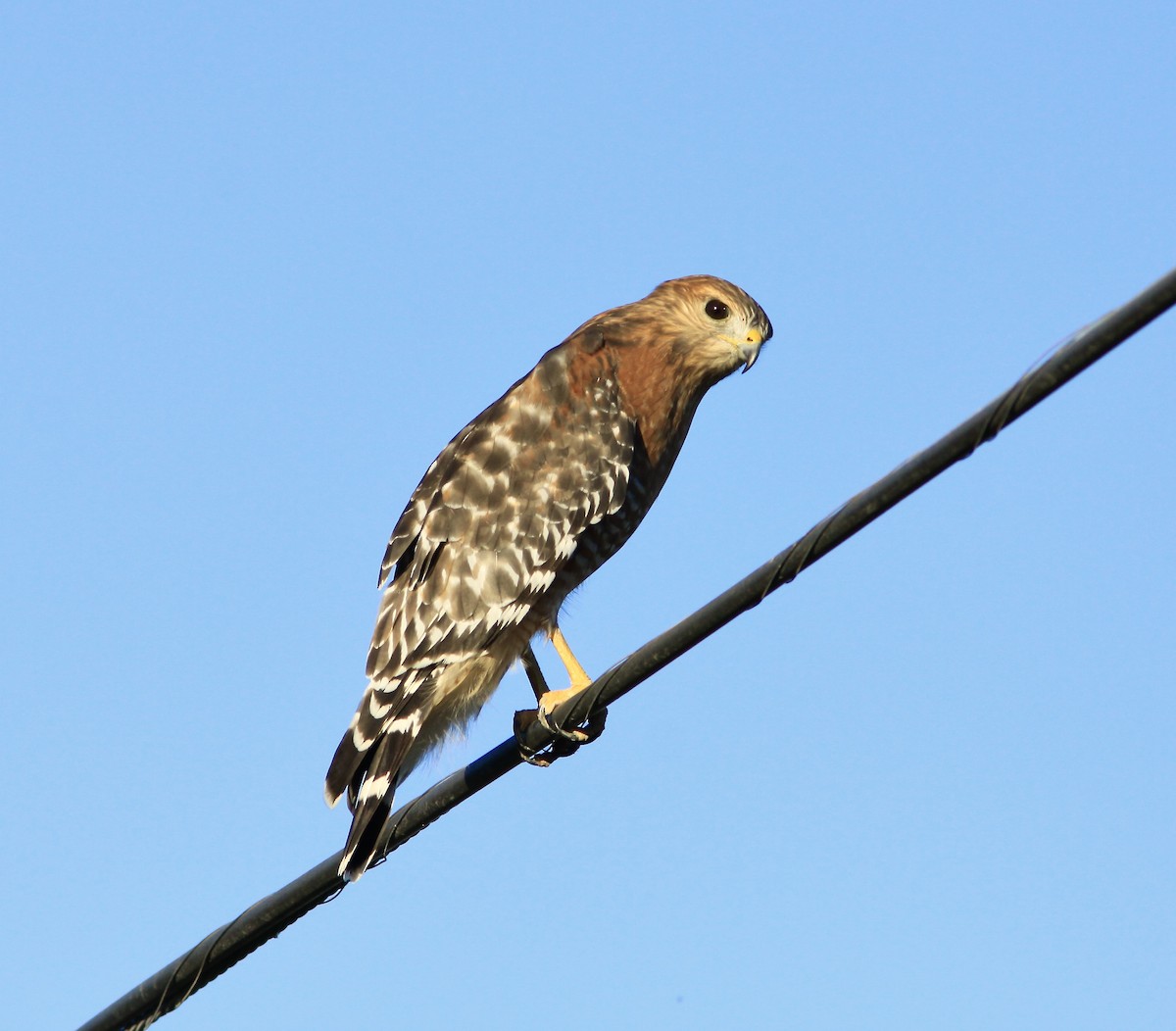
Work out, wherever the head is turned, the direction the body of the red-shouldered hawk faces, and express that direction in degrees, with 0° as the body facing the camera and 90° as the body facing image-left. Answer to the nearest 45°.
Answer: approximately 270°
